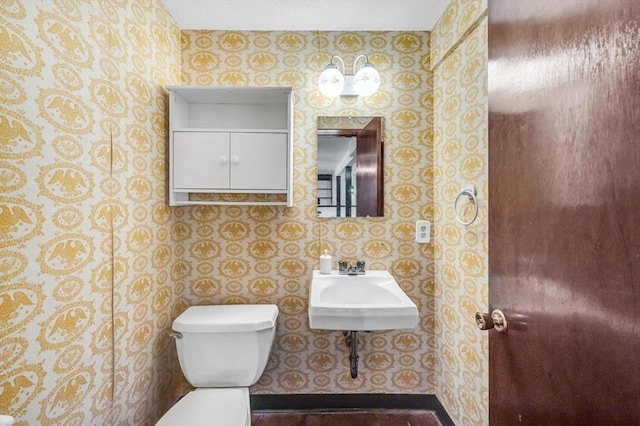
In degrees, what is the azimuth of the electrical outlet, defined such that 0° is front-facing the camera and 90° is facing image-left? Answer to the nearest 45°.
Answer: approximately 0°

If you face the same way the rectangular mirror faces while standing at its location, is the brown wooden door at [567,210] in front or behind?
in front

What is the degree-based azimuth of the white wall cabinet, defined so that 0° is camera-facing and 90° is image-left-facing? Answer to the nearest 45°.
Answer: approximately 0°

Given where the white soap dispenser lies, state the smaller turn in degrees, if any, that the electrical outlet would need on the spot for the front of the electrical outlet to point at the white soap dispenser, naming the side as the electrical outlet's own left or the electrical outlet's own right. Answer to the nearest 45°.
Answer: approximately 45° to the electrical outlet's own right

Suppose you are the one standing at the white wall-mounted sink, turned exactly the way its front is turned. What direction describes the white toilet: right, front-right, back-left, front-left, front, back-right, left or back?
right
